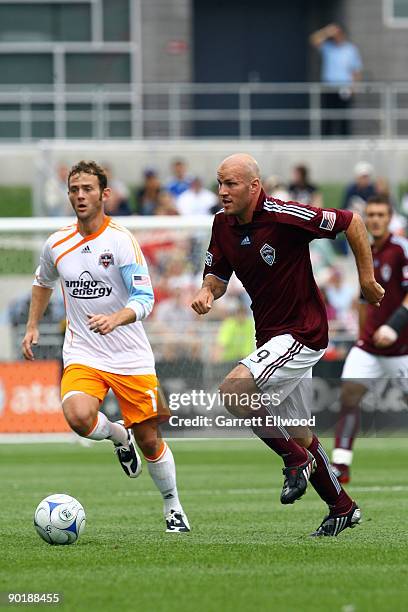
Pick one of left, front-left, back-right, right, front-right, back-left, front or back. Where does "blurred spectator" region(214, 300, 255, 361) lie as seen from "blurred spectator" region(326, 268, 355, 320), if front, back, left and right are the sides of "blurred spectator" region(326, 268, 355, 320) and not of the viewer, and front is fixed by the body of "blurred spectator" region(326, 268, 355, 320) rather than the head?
front-right

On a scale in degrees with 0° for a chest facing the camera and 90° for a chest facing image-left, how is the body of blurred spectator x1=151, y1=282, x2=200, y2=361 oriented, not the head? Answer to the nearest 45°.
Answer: approximately 0°

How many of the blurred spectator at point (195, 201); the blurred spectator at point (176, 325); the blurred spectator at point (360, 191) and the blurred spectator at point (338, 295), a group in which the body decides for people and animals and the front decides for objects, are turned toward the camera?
4

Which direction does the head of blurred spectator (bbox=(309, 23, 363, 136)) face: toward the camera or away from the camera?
toward the camera

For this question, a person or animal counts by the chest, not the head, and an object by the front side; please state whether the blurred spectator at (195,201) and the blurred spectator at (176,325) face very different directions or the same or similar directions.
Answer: same or similar directions

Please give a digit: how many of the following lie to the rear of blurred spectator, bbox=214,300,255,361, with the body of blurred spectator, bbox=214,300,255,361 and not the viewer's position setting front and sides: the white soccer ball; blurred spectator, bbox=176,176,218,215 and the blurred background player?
1

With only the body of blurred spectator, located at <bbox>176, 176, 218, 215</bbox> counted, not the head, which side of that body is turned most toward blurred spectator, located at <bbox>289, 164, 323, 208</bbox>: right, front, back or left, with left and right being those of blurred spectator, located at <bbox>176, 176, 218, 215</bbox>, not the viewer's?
left

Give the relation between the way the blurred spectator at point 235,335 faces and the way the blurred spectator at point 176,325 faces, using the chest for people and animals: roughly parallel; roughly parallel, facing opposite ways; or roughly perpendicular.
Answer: roughly parallel

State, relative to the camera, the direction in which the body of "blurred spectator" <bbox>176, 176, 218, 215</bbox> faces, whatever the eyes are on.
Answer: toward the camera

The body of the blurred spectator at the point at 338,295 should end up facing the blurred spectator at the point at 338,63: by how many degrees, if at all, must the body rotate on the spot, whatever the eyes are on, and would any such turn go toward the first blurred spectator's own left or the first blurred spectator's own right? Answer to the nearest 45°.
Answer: approximately 180°

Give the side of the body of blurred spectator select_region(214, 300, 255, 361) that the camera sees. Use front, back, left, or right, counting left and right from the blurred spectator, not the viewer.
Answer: front

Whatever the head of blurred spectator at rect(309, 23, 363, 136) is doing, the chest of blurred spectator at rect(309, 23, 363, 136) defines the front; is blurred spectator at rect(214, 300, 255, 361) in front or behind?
in front

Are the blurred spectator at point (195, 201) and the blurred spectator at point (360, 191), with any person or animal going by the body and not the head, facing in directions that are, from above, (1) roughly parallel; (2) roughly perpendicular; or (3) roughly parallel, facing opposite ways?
roughly parallel

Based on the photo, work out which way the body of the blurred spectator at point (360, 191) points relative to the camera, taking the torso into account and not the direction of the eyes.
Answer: toward the camera

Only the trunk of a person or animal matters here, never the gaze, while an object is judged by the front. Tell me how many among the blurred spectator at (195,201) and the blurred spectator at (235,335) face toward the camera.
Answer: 2

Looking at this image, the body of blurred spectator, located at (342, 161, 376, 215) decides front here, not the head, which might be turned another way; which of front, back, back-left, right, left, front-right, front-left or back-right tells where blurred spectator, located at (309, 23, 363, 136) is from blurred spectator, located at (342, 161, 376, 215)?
back

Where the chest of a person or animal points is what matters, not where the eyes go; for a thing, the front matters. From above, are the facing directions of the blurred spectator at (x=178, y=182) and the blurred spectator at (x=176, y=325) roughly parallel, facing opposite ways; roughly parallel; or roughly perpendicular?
roughly parallel
